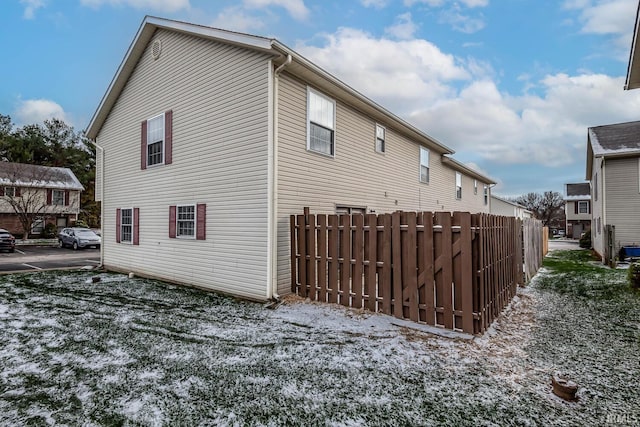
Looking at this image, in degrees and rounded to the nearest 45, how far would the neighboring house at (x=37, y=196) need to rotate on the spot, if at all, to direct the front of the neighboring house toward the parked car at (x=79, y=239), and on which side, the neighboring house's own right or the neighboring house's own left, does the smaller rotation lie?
0° — it already faces it

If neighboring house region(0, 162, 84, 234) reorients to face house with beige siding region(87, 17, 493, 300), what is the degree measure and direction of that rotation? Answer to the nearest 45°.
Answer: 0° — it already faces it
